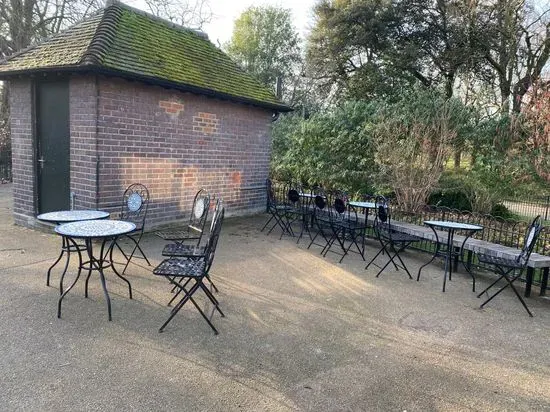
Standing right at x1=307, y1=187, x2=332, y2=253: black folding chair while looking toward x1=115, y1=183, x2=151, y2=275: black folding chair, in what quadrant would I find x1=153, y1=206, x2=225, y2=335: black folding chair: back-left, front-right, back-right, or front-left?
front-left

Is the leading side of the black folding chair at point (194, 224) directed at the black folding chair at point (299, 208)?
no

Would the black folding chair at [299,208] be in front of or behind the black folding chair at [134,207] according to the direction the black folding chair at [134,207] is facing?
behind

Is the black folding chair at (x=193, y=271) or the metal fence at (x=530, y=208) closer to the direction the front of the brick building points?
the black folding chair

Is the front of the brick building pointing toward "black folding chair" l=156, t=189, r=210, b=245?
no

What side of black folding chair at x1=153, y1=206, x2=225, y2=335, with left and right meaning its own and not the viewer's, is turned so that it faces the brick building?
right

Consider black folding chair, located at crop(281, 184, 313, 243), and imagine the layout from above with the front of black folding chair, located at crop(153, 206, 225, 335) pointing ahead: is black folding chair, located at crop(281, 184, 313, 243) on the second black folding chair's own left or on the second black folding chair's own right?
on the second black folding chair's own right

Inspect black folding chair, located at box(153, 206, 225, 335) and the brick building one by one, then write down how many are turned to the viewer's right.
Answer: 0

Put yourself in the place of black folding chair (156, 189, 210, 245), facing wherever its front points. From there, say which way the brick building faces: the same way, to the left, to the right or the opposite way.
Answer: the same way

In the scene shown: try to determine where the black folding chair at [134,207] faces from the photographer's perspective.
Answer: facing the viewer and to the left of the viewer

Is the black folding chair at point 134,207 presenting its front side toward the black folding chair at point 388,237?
no

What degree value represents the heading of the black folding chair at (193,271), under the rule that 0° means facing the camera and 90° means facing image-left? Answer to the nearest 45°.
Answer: approximately 90°

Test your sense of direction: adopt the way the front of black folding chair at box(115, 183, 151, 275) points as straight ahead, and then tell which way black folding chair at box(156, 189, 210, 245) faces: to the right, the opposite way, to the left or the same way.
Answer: the same way

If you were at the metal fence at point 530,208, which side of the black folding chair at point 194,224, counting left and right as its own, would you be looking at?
back

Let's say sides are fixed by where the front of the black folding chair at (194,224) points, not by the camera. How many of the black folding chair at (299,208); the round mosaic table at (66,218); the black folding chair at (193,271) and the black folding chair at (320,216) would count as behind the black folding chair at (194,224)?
2

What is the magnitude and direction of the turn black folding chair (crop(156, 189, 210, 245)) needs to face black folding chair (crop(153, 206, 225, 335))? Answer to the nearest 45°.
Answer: approximately 45° to its left
